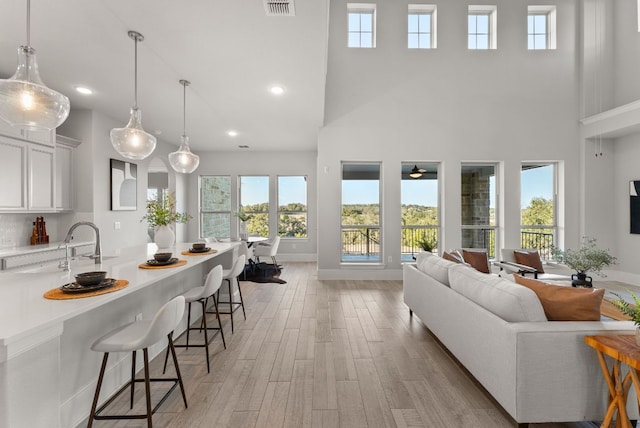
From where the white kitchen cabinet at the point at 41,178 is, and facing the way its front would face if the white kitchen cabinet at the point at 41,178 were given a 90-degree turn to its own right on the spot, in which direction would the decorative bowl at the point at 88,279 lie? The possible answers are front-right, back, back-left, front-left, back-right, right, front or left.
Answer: front-left

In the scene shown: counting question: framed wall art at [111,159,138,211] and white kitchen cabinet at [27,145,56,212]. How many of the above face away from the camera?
0

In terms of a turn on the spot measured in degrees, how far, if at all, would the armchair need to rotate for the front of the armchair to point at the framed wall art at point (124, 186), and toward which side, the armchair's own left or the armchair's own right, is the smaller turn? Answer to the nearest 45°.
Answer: approximately 90° to the armchair's own right

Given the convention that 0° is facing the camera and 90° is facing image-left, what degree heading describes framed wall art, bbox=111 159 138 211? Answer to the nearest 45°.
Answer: approximately 315°

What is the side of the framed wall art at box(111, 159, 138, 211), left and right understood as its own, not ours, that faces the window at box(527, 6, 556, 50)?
front

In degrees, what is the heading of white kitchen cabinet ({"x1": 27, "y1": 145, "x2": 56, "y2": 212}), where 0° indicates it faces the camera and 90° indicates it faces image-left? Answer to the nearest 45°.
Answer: approximately 315°

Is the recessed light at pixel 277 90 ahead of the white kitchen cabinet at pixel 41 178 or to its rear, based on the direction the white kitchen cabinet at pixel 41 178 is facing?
ahead

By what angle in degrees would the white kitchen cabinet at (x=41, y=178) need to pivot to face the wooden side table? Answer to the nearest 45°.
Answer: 0° — it already faces it
